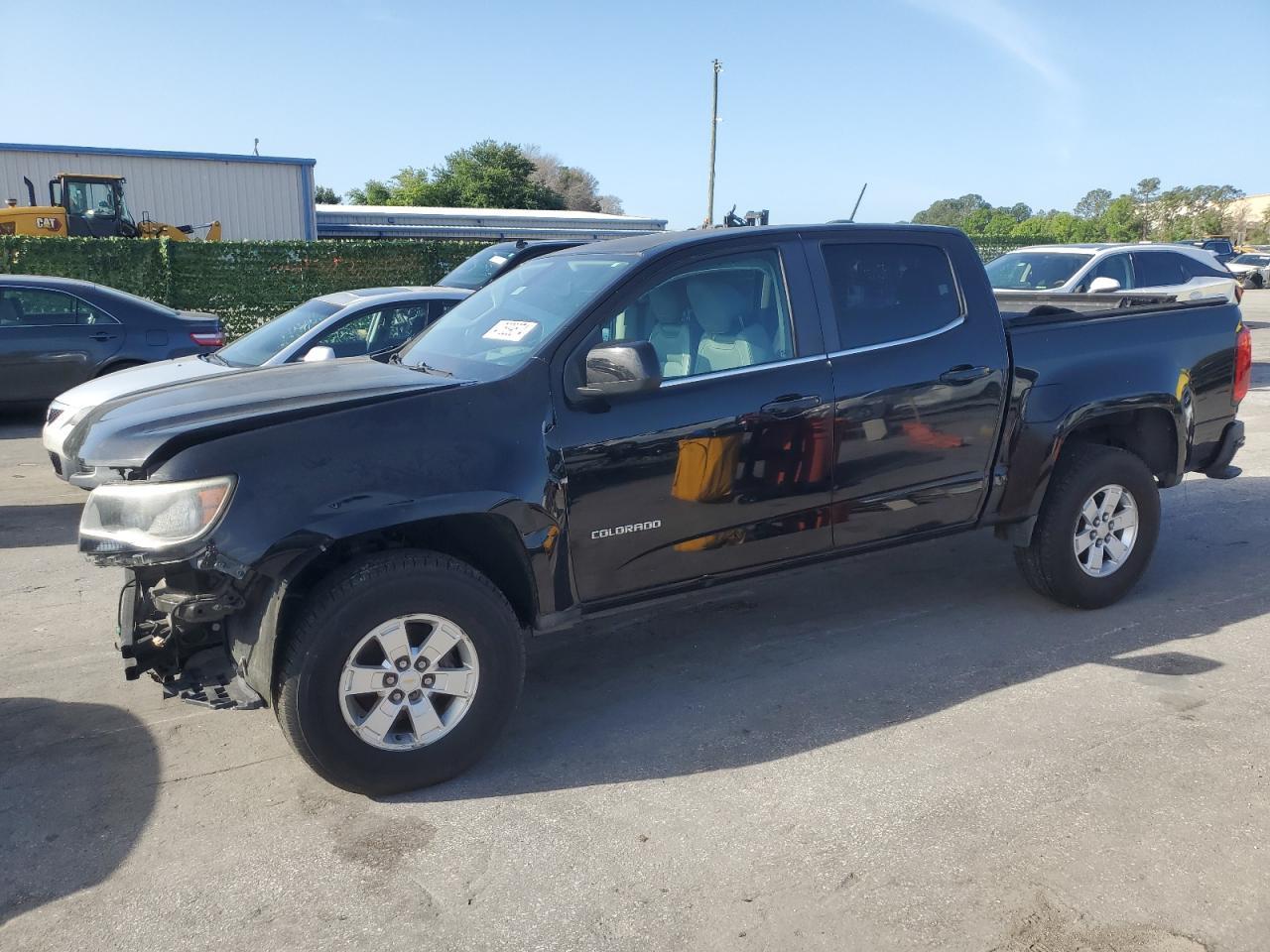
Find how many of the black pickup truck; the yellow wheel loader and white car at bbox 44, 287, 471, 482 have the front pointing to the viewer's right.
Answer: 1

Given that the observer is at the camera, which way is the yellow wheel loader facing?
facing to the right of the viewer

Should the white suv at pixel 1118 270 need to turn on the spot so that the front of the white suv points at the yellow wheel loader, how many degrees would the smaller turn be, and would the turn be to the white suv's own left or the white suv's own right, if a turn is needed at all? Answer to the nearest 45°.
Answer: approximately 45° to the white suv's own right

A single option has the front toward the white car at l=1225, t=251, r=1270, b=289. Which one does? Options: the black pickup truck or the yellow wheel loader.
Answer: the yellow wheel loader

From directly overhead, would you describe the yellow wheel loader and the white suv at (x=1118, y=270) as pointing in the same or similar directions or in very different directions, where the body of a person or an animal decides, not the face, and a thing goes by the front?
very different directions

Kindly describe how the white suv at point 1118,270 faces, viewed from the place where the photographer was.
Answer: facing the viewer and to the left of the viewer

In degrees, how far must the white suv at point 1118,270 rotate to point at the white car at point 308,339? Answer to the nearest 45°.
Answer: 0° — it already faces it

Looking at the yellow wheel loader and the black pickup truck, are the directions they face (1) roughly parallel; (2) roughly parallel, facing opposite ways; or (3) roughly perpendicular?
roughly parallel, facing opposite ways

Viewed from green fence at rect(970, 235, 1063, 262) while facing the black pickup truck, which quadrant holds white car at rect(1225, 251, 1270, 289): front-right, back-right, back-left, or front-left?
back-left

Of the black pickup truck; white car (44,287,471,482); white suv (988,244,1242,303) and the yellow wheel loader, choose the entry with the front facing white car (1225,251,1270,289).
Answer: the yellow wheel loader

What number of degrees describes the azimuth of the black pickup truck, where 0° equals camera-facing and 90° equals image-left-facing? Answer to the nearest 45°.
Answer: approximately 45°

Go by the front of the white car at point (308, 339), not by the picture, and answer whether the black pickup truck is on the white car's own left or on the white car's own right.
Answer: on the white car's own left

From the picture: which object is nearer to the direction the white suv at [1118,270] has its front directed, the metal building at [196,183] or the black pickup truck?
the black pickup truck

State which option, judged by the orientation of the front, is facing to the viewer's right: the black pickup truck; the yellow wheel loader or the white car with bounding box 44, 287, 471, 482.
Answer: the yellow wheel loader

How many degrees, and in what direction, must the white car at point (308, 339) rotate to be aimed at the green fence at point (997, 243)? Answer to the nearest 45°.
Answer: approximately 180°

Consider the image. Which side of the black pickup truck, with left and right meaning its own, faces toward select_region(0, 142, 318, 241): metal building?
right

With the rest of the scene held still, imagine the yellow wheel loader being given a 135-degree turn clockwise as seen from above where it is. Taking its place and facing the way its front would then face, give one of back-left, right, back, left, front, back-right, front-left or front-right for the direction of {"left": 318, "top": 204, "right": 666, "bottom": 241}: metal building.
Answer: back

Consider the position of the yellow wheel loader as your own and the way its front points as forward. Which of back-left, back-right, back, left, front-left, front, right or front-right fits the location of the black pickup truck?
right
